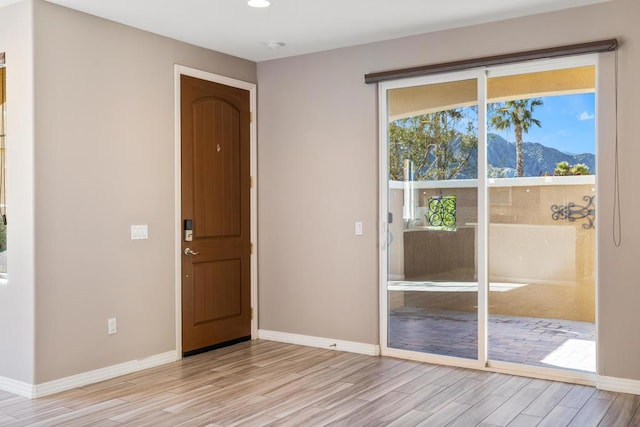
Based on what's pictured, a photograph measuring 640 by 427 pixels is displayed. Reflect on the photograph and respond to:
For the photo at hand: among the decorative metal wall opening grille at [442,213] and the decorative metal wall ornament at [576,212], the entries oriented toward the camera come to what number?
2

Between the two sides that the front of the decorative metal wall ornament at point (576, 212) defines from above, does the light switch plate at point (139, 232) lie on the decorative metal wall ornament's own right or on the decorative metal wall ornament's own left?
on the decorative metal wall ornament's own right

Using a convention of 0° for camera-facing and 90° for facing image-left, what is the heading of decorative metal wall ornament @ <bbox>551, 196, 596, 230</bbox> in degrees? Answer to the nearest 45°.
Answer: approximately 0°

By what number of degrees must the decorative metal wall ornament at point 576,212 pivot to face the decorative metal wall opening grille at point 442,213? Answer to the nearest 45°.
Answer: approximately 90° to its right

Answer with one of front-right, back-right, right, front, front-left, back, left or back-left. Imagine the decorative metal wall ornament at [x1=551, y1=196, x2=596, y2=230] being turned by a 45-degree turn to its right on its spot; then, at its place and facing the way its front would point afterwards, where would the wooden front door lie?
front-right

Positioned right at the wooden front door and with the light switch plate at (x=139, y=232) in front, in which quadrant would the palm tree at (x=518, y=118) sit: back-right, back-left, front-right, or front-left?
back-right

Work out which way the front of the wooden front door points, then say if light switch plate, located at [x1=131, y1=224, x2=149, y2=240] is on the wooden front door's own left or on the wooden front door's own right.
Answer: on the wooden front door's own right

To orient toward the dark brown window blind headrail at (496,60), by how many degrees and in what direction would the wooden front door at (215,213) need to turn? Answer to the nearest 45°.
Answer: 0° — it already faces it
